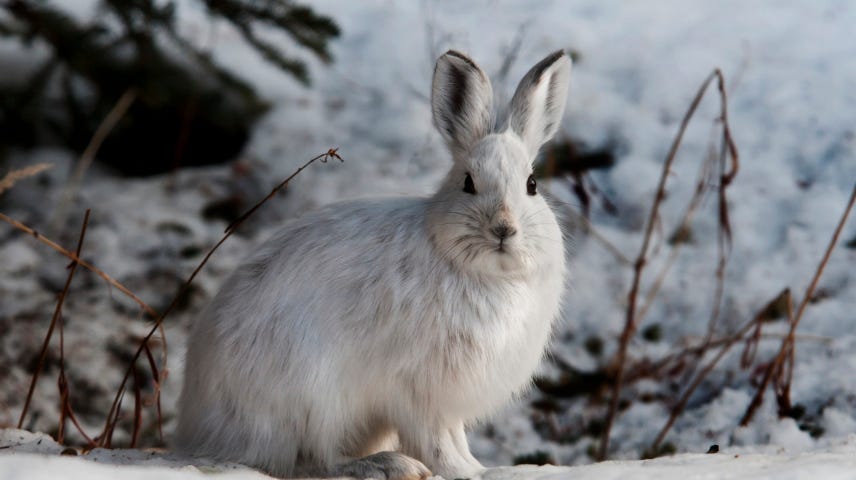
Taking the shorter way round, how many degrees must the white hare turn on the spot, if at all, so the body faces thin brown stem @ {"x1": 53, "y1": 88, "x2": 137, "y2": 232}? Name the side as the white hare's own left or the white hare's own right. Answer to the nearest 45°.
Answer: approximately 180°

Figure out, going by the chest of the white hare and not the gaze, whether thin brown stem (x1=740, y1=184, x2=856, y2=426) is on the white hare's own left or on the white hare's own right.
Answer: on the white hare's own left

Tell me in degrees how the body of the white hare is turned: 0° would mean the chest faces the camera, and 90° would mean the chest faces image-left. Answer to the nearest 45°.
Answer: approximately 315°
